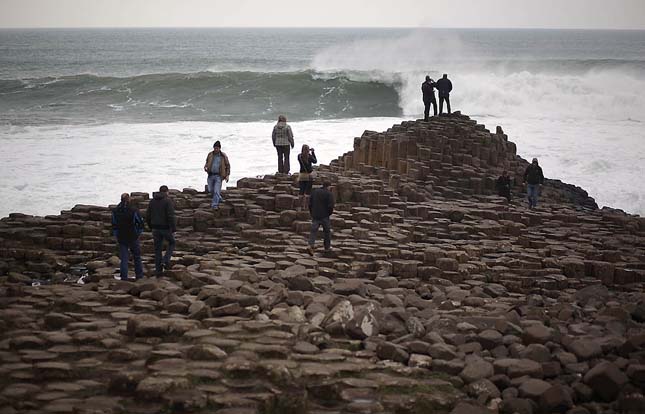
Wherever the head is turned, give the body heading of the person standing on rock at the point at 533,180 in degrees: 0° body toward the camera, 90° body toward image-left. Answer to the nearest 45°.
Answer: approximately 0°

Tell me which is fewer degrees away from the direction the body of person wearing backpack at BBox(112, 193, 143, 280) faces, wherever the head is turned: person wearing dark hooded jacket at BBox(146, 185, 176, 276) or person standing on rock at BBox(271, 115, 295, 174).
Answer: the person standing on rock

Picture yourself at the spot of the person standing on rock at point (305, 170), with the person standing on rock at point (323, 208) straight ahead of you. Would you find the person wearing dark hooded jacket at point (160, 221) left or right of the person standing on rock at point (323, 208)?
right

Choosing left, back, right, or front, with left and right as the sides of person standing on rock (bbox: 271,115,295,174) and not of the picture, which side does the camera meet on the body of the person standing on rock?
back

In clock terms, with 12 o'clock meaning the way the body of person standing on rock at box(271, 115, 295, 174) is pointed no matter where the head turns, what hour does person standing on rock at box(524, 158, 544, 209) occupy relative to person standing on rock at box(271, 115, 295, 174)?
person standing on rock at box(524, 158, 544, 209) is roughly at 3 o'clock from person standing on rock at box(271, 115, 295, 174).

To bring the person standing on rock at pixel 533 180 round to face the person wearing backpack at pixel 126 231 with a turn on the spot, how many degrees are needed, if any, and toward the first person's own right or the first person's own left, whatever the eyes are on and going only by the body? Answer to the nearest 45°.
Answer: approximately 45° to the first person's own right

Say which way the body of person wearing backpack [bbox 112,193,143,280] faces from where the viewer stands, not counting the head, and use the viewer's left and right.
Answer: facing away from the viewer

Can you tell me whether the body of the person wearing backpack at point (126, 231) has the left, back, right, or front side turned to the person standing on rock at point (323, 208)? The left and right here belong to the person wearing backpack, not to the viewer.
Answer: right

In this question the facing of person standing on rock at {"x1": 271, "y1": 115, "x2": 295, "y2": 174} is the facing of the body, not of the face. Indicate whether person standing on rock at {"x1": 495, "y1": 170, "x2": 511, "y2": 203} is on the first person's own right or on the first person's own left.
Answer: on the first person's own right

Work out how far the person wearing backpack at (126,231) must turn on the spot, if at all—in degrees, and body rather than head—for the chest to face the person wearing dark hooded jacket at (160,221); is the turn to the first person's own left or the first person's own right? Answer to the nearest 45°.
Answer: approximately 90° to the first person's own right

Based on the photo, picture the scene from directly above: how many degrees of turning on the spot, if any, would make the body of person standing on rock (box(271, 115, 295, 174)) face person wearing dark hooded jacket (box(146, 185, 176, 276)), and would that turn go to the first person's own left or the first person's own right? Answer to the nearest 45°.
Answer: approximately 180°
